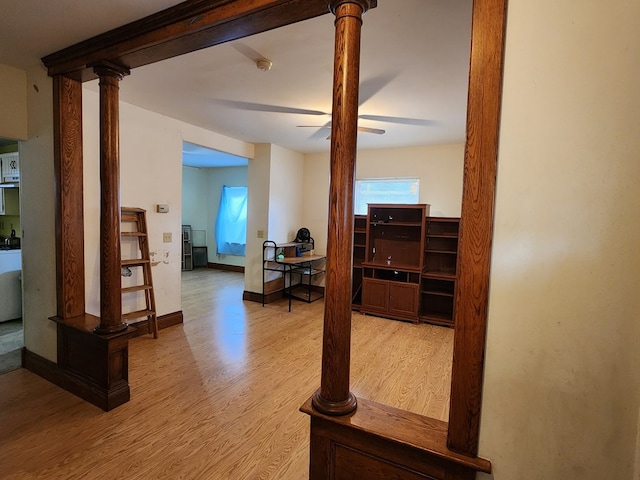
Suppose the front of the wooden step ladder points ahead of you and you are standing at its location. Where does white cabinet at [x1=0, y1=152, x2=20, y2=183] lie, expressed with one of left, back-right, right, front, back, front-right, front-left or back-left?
back

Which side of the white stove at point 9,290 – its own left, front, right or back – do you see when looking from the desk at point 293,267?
front

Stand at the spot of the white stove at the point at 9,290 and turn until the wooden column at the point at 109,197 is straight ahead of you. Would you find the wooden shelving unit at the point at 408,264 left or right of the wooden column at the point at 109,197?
left

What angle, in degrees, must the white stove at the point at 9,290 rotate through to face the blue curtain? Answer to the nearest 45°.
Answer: approximately 45° to its left

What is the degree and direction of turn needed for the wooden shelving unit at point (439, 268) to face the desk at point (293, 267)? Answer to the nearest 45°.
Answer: approximately 45° to its right

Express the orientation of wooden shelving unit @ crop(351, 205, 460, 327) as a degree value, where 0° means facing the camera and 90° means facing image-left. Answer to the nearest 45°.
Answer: approximately 45°

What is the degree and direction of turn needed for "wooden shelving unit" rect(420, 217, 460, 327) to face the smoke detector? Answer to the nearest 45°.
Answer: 0° — it already faces it

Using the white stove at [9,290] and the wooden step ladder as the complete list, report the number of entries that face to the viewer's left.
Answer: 0

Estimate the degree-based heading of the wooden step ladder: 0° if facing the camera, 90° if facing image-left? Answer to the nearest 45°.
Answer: approximately 315°

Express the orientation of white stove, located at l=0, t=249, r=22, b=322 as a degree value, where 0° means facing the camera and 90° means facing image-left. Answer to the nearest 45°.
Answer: approximately 315°

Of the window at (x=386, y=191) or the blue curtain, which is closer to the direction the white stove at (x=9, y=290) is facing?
the window

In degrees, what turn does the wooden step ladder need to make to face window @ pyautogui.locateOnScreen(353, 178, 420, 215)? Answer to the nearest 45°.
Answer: approximately 45° to its left

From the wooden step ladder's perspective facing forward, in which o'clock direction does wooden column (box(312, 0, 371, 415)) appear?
The wooden column is roughly at 1 o'clock from the wooden step ladder.

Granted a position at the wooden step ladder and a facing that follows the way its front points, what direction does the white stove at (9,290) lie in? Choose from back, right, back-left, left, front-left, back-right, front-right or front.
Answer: back
